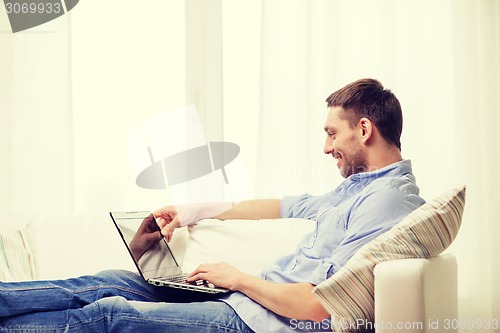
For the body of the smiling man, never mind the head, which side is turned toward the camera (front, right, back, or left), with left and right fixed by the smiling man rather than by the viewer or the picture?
left

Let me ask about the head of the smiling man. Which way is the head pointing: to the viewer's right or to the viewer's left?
to the viewer's left

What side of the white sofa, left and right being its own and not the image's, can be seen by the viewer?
front
